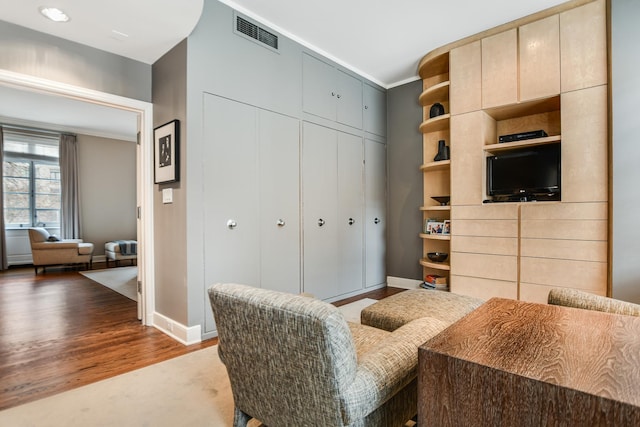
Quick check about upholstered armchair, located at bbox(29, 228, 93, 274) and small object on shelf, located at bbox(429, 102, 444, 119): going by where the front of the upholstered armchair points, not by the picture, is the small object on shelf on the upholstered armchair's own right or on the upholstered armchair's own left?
on the upholstered armchair's own right

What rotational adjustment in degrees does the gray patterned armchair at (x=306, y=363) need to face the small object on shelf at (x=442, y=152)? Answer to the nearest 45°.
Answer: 0° — it already faces it

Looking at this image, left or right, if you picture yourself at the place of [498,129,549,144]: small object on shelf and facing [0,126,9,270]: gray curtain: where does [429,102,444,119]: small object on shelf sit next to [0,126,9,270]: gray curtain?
right

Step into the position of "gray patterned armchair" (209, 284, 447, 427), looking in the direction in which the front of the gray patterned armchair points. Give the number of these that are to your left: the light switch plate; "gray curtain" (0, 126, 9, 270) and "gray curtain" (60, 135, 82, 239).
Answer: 3

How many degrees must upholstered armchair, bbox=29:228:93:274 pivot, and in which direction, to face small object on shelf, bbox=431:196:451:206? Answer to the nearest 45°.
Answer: approximately 45° to its right

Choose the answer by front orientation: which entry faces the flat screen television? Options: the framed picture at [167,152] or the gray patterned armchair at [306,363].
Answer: the gray patterned armchair

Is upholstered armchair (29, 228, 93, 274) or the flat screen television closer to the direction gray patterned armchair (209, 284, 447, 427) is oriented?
the flat screen television

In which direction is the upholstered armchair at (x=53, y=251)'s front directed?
to the viewer's right

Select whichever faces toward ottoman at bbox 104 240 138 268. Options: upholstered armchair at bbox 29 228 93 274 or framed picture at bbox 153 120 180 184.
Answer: the upholstered armchair

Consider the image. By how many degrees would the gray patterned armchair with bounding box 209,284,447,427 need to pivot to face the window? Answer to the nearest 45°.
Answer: approximately 90° to its left

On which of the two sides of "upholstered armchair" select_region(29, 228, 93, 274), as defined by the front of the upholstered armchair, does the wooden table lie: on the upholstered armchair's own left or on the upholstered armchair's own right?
on the upholstered armchair's own right

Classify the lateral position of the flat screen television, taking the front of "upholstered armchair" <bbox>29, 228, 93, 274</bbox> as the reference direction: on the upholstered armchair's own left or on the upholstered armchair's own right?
on the upholstered armchair's own right

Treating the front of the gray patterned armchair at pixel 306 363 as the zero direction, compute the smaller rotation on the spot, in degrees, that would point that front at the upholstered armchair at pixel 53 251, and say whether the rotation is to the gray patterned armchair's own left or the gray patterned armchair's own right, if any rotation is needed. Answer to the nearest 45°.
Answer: approximately 90° to the gray patterned armchair's own left

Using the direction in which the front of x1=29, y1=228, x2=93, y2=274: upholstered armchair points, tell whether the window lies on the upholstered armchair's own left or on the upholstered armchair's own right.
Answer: on the upholstered armchair's own left
